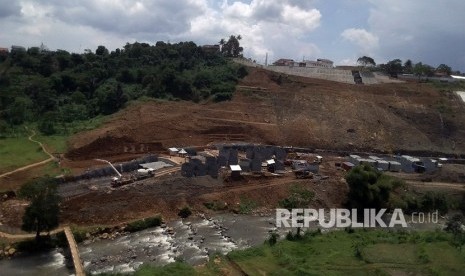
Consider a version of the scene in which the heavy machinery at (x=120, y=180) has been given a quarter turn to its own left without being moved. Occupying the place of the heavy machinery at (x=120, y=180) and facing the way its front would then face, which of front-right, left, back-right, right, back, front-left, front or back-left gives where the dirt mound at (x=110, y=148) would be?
back

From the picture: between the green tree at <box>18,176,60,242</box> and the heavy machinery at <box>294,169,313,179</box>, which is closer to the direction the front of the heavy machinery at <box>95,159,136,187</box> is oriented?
the green tree

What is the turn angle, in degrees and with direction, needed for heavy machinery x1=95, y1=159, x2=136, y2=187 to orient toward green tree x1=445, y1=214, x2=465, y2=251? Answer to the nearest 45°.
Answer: approximately 135° to its left

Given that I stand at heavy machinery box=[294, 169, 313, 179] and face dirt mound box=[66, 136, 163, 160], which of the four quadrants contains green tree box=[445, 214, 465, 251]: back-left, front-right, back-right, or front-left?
back-left

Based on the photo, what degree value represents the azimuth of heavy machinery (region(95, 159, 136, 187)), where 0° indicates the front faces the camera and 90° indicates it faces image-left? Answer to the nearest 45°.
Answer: approximately 90°

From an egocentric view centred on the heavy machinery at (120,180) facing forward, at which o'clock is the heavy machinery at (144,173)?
the heavy machinery at (144,173) is roughly at 5 o'clock from the heavy machinery at (120,180).

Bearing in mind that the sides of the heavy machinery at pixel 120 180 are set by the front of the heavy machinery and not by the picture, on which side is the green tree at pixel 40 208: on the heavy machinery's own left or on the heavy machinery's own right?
on the heavy machinery's own left

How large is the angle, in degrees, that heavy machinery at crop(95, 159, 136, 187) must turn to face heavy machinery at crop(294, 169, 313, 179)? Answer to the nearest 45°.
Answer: approximately 180°

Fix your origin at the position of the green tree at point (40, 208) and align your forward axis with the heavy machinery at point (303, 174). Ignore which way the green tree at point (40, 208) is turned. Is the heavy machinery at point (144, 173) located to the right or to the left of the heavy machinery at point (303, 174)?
left
